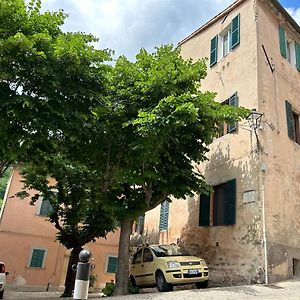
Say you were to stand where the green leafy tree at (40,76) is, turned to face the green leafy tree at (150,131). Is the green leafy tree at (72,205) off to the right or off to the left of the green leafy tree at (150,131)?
left

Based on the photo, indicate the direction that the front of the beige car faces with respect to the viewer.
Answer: facing the viewer and to the right of the viewer

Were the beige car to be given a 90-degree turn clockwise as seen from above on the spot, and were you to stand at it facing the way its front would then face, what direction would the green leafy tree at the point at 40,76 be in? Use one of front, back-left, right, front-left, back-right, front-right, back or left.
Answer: front

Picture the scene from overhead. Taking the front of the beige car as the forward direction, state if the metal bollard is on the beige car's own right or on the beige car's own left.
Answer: on the beige car's own right

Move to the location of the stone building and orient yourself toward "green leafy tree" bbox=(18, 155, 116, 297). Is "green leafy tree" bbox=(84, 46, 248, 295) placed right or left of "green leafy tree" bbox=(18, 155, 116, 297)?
left

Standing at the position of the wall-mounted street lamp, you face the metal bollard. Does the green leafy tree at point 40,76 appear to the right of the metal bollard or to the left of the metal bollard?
right
